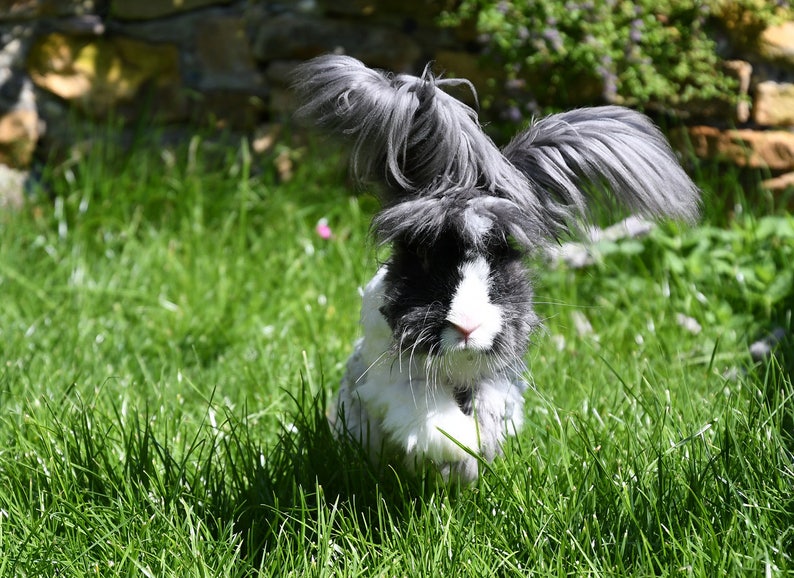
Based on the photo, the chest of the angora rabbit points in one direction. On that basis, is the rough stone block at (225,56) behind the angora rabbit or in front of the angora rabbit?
behind

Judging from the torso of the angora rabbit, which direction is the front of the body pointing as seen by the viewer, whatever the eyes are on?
toward the camera

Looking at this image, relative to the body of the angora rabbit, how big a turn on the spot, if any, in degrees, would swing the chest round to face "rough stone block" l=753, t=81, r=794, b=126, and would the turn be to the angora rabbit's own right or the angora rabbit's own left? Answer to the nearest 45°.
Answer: approximately 135° to the angora rabbit's own left

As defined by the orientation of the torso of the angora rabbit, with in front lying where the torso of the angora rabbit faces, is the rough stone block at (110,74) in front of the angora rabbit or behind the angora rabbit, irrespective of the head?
behind

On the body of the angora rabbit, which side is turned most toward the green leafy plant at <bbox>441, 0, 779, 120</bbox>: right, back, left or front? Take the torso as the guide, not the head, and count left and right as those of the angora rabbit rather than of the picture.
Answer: back

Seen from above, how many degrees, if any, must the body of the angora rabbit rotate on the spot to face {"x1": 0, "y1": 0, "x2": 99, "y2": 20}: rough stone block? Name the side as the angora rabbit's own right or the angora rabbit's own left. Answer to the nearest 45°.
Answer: approximately 135° to the angora rabbit's own right
